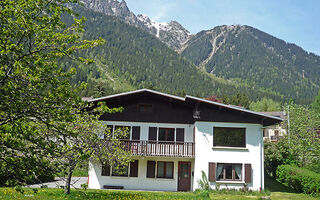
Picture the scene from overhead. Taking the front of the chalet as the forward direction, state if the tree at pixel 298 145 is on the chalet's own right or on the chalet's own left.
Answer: on the chalet's own left

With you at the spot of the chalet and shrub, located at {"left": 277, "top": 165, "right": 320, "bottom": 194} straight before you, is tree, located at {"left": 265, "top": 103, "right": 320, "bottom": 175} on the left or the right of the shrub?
left

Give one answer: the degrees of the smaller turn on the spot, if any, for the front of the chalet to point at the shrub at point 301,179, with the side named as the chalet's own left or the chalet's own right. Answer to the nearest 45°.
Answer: approximately 90° to the chalet's own left

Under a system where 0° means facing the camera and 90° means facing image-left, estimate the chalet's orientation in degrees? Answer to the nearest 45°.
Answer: approximately 0°

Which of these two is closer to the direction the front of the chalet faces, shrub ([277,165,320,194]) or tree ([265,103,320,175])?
the shrub
